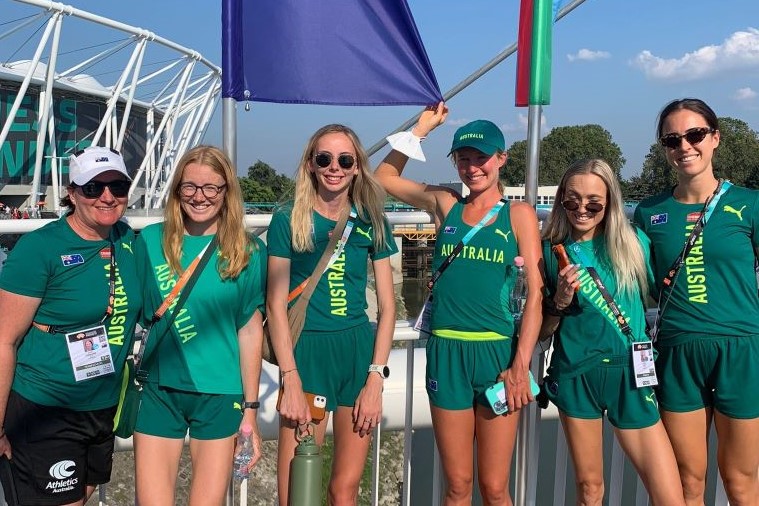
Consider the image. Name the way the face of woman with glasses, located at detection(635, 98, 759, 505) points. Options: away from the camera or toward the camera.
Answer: toward the camera

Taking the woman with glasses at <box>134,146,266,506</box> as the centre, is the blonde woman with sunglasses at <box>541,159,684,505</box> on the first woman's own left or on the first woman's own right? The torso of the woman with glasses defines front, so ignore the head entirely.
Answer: on the first woman's own left

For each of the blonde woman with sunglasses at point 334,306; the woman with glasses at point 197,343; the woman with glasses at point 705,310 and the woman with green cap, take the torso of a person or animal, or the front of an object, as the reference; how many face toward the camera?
4

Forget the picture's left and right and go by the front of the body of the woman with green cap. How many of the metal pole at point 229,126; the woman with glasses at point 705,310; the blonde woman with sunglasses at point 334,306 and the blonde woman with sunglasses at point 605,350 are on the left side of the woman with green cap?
2

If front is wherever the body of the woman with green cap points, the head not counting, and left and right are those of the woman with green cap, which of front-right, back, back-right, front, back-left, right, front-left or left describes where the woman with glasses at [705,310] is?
left

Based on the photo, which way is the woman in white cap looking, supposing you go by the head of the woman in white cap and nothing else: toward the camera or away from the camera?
toward the camera

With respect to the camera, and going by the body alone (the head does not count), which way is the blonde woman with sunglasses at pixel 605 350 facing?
toward the camera

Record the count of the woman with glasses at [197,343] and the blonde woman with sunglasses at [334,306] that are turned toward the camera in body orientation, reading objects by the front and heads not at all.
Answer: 2

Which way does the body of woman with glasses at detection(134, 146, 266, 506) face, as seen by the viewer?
toward the camera

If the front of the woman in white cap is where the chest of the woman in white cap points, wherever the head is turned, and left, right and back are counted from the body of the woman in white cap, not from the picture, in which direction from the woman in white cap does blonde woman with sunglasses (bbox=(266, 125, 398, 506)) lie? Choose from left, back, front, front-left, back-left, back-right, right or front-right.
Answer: front-left

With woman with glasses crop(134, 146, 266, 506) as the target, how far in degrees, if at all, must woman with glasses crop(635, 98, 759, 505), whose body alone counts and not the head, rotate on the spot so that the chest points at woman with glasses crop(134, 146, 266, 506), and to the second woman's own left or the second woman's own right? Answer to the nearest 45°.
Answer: approximately 45° to the second woman's own right

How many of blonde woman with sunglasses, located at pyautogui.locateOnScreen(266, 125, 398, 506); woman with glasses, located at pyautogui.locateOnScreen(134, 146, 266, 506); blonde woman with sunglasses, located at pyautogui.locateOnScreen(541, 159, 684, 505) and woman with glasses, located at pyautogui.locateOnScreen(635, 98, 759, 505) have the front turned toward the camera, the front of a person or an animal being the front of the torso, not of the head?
4

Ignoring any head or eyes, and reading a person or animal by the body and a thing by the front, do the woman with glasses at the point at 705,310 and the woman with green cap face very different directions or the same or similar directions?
same or similar directions
